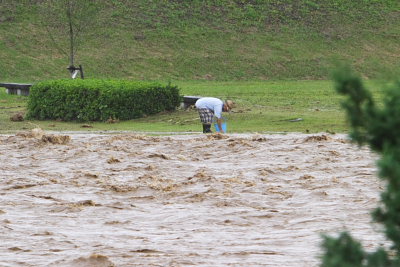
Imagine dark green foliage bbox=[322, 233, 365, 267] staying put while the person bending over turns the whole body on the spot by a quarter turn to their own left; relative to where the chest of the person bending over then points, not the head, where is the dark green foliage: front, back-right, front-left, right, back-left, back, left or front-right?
back

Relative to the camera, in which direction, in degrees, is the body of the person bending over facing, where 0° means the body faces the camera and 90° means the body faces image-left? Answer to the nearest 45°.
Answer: approximately 270°

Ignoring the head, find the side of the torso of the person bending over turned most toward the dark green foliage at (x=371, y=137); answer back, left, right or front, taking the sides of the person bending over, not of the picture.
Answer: right
